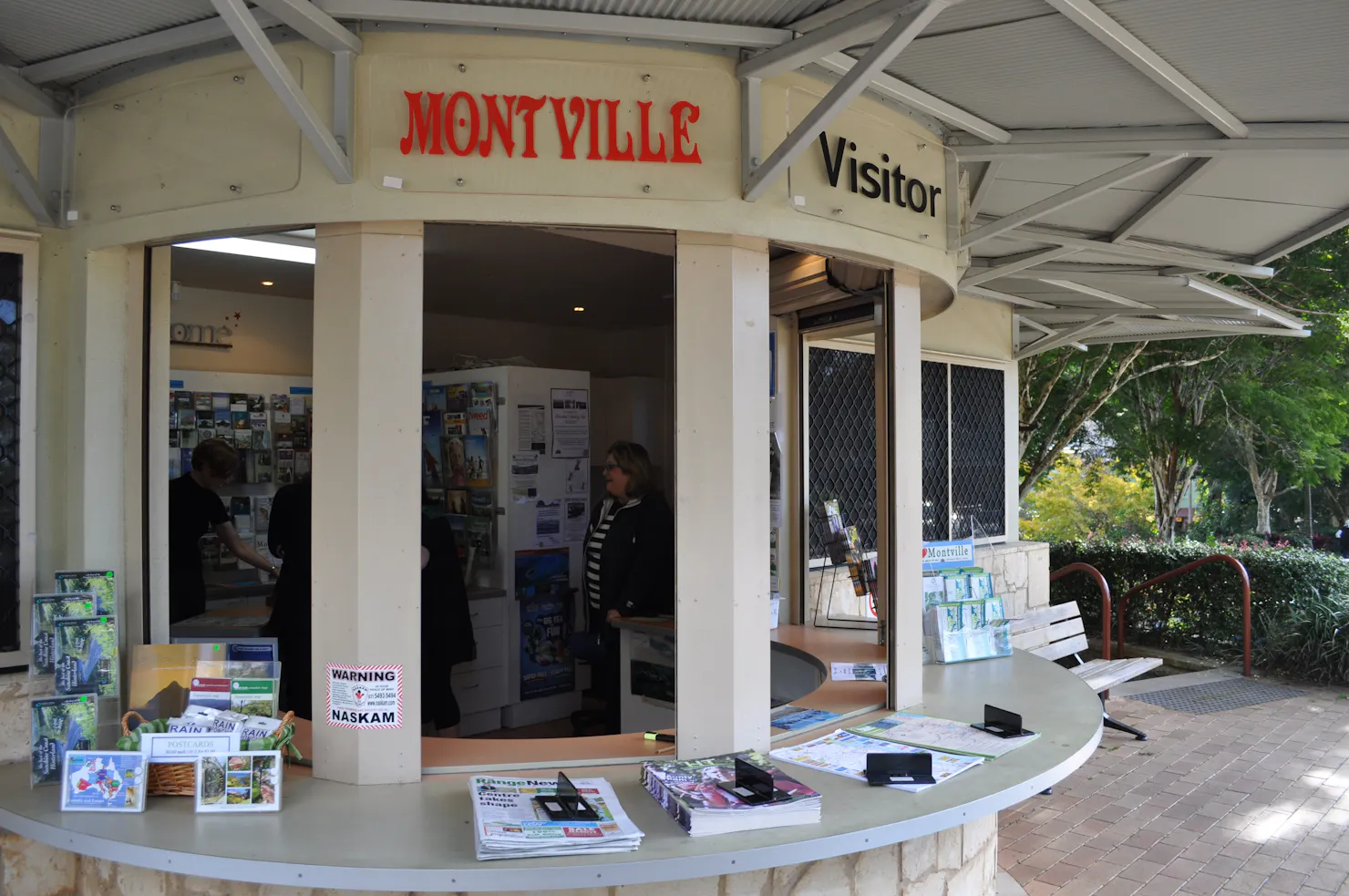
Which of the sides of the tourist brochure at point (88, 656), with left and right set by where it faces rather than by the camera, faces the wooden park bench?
left

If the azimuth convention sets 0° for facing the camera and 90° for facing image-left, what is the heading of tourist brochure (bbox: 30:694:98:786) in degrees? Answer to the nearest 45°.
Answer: approximately 0°

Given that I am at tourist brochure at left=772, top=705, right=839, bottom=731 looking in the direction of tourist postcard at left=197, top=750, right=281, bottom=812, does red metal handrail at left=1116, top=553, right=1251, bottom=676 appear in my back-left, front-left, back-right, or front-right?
back-right

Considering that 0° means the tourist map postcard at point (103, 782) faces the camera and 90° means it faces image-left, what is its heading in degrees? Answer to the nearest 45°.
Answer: approximately 0°

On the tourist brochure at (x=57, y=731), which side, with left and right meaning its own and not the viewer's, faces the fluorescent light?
back

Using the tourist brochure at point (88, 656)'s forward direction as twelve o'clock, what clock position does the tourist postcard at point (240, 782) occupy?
the tourist postcard at point (240, 782) is roughly at 11 o'clock from the tourist brochure at point (88, 656).

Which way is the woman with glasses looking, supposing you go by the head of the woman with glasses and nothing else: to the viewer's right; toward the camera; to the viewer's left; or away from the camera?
to the viewer's left

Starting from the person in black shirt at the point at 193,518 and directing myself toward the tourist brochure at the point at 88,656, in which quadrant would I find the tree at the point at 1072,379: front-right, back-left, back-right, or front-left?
back-left
